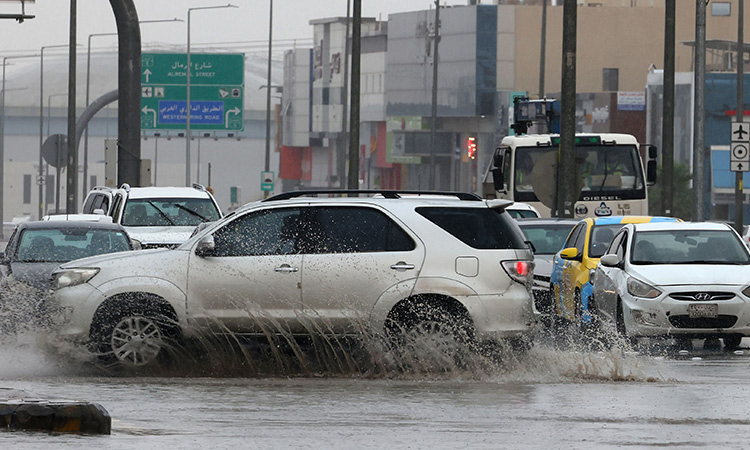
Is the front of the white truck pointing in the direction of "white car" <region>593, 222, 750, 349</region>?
yes

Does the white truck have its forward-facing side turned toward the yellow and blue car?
yes

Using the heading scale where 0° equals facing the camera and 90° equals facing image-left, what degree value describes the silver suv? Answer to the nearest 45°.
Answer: approximately 90°

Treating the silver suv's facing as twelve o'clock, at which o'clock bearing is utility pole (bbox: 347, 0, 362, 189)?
The utility pole is roughly at 3 o'clock from the silver suv.

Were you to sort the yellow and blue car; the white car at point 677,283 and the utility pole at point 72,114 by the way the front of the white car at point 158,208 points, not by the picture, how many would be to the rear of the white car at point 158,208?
1

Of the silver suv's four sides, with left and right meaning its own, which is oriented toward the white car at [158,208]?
right

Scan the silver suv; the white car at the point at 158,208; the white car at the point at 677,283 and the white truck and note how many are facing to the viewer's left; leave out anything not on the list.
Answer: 1

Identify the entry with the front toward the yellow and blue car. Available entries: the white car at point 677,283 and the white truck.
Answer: the white truck

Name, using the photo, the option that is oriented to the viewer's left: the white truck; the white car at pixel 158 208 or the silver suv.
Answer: the silver suv

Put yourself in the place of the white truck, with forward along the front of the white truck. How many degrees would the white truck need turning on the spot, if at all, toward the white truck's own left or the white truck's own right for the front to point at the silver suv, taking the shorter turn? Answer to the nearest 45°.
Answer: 0° — it already faces it

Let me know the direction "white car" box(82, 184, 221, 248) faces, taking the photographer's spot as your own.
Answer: facing the viewer

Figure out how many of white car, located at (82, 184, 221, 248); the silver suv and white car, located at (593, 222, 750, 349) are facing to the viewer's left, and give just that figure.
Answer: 1

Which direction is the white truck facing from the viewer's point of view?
toward the camera

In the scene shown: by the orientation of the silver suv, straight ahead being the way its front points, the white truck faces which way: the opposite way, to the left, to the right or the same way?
to the left

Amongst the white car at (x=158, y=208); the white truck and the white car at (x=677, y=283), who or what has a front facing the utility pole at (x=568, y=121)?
the white truck
